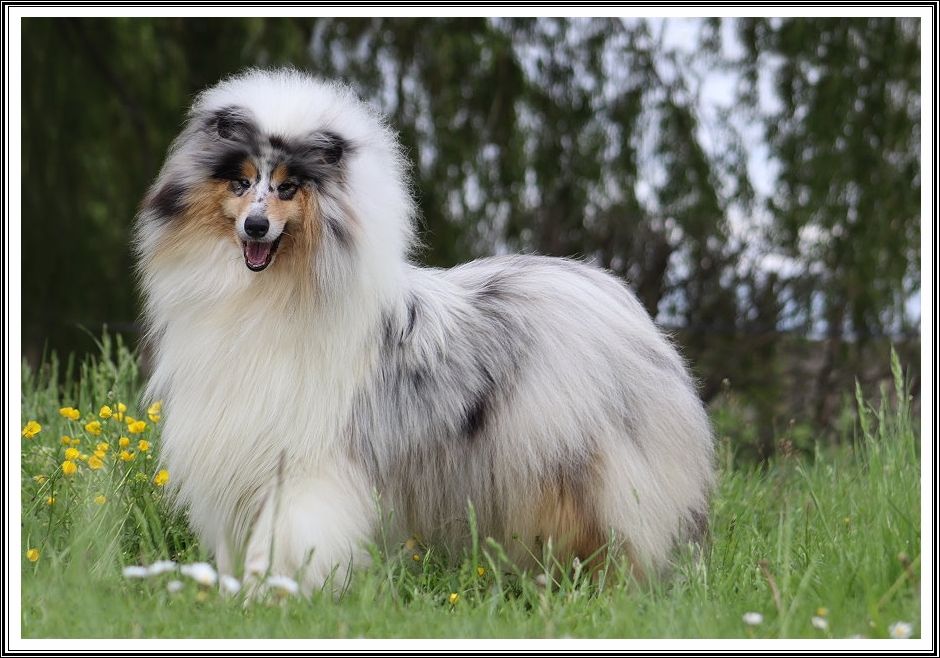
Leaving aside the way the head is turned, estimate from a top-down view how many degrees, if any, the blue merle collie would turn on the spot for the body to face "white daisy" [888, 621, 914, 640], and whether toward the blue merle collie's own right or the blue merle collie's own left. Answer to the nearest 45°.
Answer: approximately 90° to the blue merle collie's own left

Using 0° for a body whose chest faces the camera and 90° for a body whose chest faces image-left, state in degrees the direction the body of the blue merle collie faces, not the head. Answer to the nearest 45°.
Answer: approximately 45°

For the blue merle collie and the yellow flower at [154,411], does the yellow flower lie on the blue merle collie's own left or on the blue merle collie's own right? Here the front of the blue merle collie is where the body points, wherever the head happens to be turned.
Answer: on the blue merle collie's own right
